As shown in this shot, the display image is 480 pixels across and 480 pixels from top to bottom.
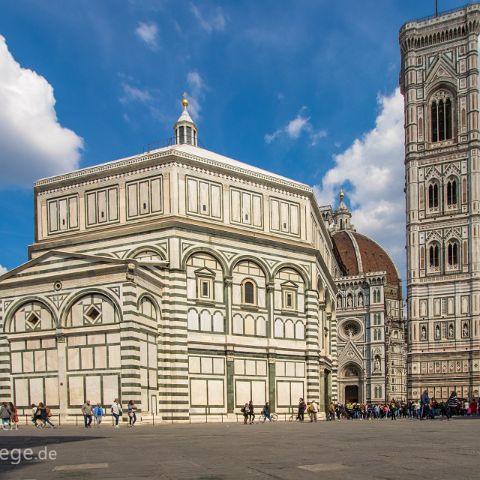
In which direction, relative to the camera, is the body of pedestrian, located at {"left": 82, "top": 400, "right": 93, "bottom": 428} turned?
toward the camera

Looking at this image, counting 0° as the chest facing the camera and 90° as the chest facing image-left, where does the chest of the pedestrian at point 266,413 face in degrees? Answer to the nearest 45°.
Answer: approximately 90°

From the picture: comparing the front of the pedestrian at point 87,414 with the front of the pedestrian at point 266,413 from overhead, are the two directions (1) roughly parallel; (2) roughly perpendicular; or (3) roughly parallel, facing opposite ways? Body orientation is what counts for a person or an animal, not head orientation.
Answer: roughly perpendicular
